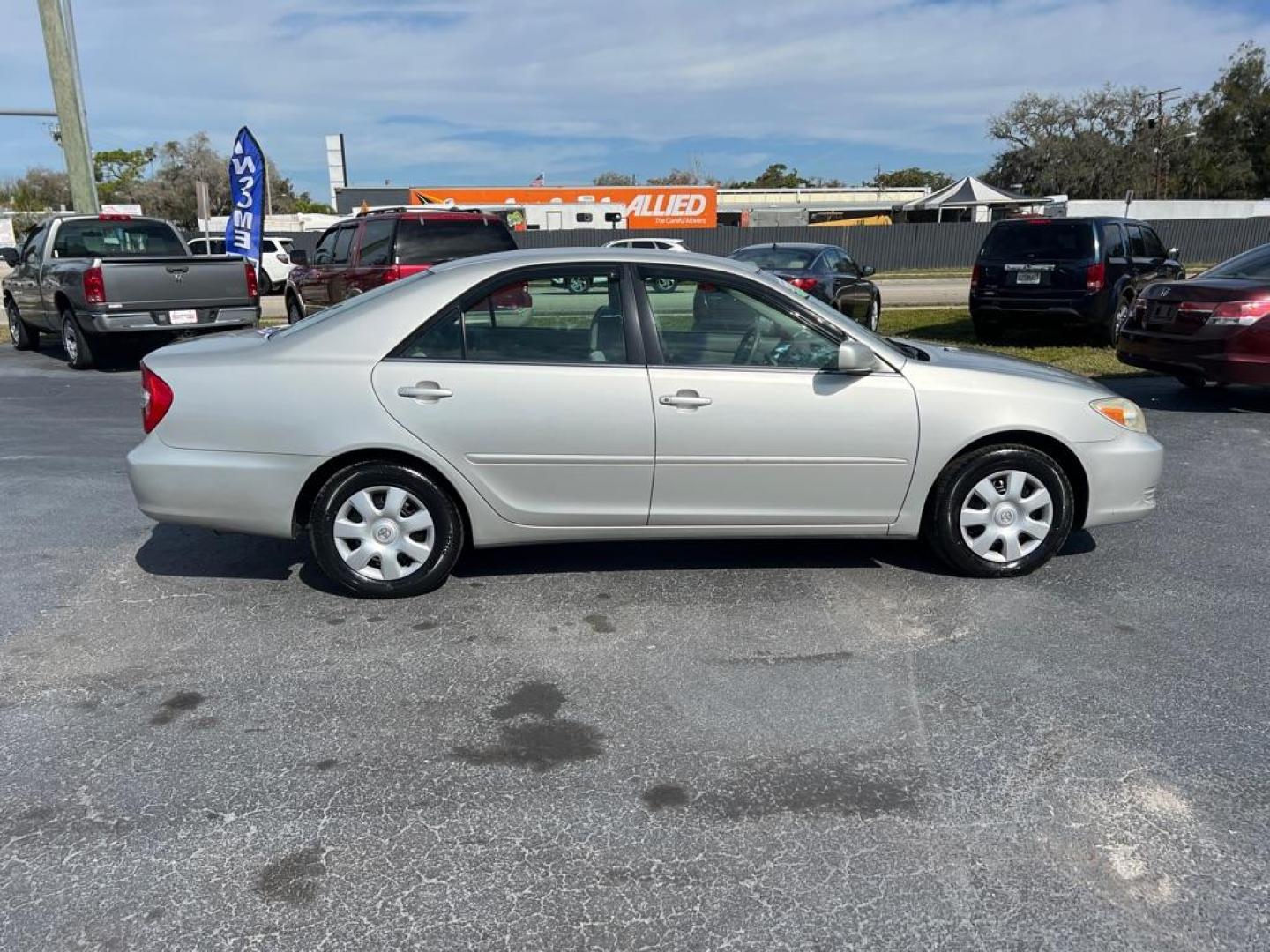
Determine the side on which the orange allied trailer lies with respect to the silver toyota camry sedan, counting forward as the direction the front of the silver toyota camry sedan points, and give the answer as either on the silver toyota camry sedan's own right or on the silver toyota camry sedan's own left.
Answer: on the silver toyota camry sedan's own left

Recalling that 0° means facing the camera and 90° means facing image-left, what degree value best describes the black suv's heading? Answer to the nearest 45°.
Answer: approximately 225°

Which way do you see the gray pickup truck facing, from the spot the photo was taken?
facing away from the viewer and to the left of the viewer

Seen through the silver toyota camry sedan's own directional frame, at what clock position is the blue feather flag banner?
The blue feather flag banner is roughly at 8 o'clock from the silver toyota camry sedan.

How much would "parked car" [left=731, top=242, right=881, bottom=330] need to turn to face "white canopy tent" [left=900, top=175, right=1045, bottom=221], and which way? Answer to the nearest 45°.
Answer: approximately 45° to its left

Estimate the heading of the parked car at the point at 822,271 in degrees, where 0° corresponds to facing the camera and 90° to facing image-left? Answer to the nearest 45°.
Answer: approximately 225°

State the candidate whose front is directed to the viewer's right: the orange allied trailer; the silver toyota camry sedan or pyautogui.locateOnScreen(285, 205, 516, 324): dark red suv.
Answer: the silver toyota camry sedan

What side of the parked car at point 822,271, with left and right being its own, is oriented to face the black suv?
right

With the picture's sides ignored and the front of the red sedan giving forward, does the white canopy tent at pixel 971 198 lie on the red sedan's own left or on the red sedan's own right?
on the red sedan's own left

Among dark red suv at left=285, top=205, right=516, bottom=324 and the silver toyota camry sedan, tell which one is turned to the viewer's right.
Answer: the silver toyota camry sedan
